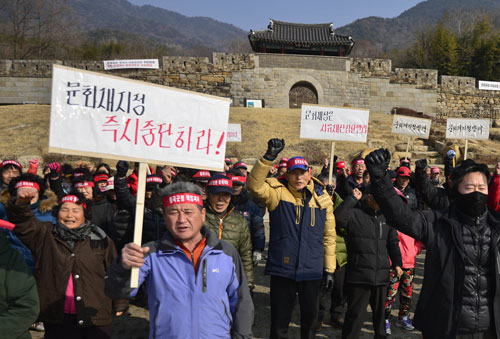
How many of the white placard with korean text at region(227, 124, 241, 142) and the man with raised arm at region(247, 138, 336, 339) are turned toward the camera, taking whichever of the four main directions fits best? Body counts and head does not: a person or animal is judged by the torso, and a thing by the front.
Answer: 2

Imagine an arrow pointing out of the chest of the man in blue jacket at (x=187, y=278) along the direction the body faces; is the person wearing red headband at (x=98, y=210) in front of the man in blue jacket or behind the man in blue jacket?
behind
